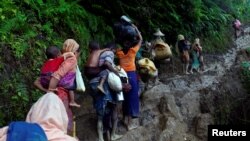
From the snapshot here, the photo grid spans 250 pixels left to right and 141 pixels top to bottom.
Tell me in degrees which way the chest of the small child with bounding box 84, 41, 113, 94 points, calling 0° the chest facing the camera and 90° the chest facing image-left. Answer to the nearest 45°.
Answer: approximately 225°

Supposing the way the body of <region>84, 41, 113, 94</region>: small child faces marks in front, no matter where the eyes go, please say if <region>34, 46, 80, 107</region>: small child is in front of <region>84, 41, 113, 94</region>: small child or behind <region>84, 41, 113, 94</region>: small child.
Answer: behind

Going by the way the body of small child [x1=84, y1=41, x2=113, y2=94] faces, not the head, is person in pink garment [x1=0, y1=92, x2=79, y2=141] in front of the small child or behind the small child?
behind

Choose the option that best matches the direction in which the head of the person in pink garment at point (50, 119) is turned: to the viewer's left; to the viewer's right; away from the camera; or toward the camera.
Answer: away from the camera
